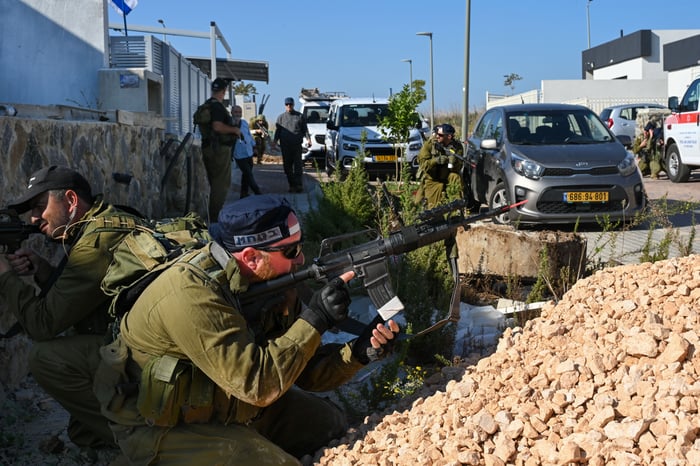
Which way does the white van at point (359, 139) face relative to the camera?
toward the camera

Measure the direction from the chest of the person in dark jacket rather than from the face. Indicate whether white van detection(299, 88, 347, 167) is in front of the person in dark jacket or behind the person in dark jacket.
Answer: behind

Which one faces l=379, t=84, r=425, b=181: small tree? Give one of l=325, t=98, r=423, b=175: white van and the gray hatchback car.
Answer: the white van

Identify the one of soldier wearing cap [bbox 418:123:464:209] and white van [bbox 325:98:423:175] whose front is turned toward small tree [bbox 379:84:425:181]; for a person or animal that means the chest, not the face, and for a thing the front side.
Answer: the white van

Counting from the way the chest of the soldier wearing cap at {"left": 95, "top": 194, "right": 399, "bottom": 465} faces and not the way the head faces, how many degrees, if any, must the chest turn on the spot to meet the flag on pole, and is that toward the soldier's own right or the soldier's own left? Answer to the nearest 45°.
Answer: approximately 90° to the soldier's own left

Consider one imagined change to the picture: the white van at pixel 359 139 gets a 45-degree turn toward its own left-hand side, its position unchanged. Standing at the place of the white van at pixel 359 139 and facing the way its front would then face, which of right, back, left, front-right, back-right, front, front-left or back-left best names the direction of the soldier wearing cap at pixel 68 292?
front-right

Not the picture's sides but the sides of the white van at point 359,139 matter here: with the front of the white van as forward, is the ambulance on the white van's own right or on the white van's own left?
on the white van's own left

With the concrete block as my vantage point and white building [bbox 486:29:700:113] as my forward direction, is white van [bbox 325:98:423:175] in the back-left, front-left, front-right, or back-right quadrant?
front-left

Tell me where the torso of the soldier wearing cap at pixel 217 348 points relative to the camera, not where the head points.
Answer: to the viewer's right

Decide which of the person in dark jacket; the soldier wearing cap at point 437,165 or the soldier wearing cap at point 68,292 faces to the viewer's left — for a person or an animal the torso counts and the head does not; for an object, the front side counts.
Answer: the soldier wearing cap at point 68,292

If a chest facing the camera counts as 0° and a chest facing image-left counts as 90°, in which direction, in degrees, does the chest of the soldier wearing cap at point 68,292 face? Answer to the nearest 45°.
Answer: approximately 90°

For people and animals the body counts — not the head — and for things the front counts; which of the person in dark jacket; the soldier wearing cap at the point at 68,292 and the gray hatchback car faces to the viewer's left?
the soldier wearing cap

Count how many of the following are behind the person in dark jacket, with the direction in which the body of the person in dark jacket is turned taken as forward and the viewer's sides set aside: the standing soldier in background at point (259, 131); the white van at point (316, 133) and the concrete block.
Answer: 2
